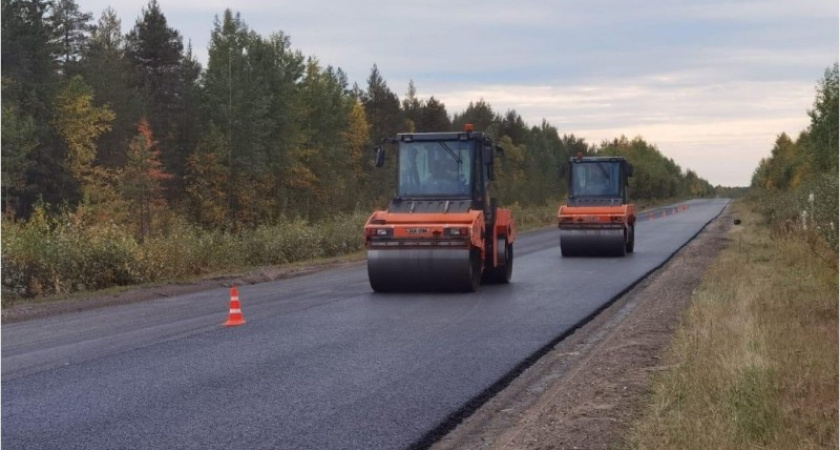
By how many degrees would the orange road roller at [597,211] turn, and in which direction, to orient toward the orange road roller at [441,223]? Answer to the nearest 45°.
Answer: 0° — it already faces it

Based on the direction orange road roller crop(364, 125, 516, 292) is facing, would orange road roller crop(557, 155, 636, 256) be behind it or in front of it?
behind

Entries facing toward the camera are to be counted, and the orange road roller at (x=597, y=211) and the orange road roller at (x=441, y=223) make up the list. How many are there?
2

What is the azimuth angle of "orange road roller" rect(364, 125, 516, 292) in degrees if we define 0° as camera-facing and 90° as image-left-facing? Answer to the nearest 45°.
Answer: approximately 0°

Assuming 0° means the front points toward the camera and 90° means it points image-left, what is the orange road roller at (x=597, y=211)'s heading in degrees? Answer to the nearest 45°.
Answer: approximately 0°
